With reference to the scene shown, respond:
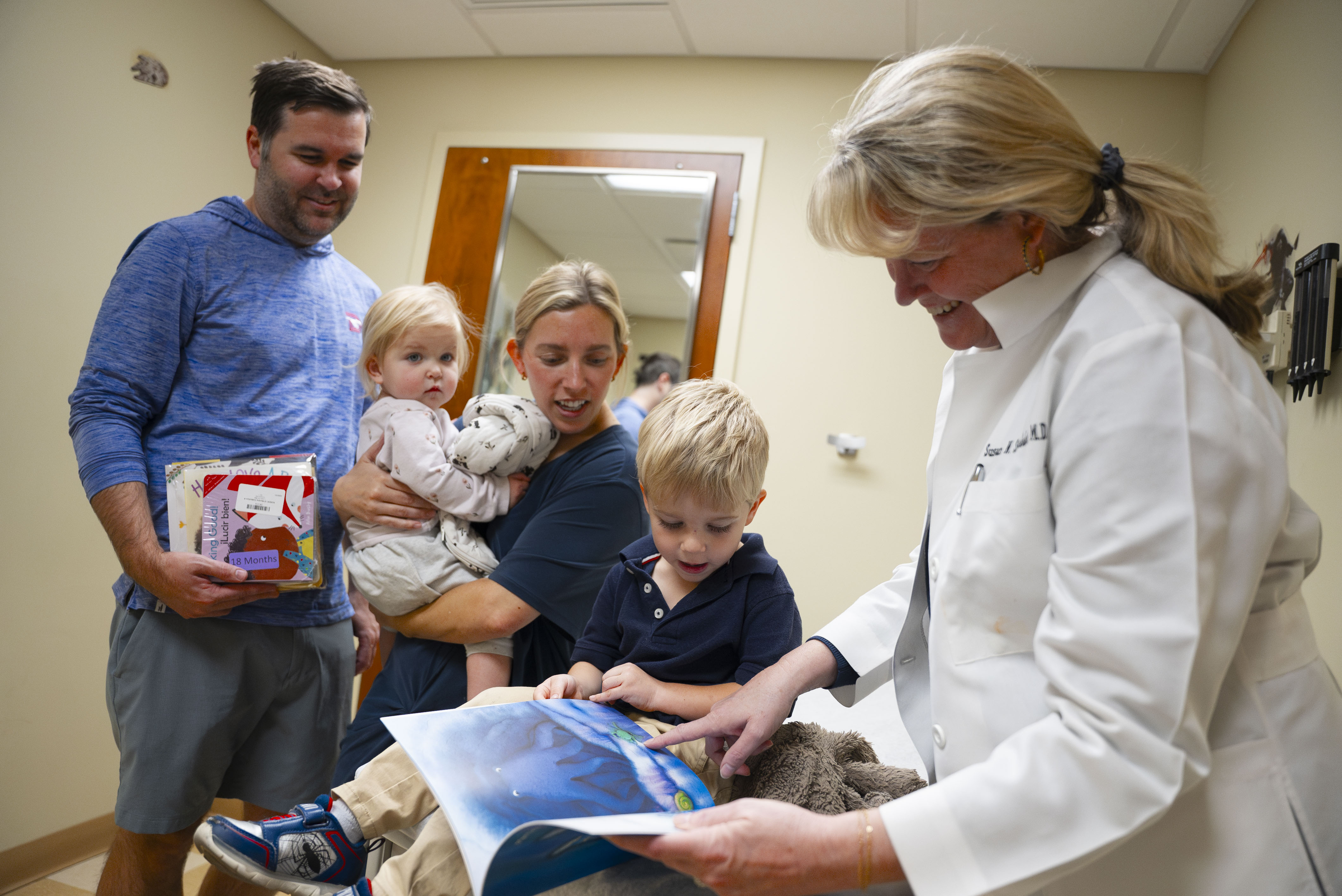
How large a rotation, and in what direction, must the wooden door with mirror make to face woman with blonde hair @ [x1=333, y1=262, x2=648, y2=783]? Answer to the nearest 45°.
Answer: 0° — it already faces them

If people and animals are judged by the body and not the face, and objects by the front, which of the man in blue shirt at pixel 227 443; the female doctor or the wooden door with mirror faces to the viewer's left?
the female doctor

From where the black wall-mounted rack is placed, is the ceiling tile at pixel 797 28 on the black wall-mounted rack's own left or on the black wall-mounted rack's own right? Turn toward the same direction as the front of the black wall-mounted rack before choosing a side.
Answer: on the black wall-mounted rack's own right

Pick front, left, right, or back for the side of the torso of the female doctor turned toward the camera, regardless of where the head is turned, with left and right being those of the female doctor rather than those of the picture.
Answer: left

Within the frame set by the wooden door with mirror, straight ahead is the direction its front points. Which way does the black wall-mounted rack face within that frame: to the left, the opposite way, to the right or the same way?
to the right

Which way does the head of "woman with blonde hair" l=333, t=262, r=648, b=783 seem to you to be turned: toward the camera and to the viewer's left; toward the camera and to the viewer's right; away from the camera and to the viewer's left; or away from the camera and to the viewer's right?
toward the camera and to the viewer's right

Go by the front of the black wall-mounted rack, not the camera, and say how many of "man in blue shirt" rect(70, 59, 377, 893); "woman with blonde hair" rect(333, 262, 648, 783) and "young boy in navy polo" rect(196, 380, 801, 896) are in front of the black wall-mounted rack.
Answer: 3

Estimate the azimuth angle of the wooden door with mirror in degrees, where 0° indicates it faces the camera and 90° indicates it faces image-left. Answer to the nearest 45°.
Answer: approximately 0°

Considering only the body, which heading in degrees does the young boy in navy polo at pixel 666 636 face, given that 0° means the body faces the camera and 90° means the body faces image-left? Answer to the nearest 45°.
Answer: approximately 45°
